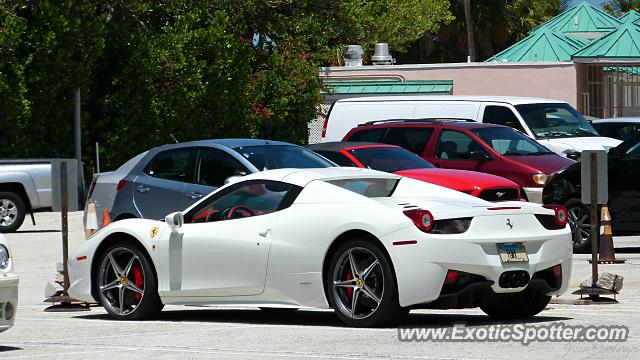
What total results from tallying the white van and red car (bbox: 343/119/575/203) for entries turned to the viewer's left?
0

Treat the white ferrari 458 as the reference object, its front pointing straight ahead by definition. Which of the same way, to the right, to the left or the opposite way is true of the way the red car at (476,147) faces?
the opposite way

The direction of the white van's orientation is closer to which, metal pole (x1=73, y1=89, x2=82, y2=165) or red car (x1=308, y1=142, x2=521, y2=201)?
the red car

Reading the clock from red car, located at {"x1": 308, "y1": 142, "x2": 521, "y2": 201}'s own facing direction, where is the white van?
The white van is roughly at 8 o'clock from the red car.

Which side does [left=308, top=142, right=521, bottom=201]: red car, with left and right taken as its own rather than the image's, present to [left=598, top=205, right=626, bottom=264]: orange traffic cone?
front

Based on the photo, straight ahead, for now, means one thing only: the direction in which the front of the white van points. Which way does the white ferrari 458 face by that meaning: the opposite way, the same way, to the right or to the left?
the opposite way

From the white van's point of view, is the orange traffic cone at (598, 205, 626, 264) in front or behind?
in front

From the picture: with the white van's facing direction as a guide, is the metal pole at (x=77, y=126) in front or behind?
behind
